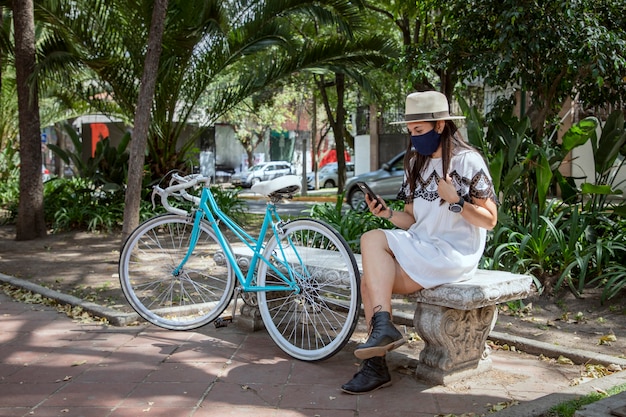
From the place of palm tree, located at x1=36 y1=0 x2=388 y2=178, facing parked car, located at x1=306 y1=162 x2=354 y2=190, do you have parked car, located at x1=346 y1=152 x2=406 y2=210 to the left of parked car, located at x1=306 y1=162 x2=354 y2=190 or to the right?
right

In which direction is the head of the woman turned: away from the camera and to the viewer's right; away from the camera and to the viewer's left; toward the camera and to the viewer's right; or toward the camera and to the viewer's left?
toward the camera and to the viewer's left

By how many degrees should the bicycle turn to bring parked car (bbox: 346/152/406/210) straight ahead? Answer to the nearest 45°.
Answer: approximately 45° to its right

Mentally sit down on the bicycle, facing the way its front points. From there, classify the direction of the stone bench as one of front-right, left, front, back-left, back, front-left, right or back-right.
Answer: back

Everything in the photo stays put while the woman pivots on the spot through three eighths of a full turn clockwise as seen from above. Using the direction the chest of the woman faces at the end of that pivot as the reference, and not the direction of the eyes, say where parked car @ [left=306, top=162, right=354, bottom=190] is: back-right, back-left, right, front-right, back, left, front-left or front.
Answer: front

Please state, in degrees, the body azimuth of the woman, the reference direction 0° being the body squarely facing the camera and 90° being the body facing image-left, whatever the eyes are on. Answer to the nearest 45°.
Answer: approximately 45°

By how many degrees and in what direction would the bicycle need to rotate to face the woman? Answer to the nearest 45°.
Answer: approximately 180°

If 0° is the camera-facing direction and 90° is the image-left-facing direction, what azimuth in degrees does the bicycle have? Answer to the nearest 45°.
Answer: approximately 135°

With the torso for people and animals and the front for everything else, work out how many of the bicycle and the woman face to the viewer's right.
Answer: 0

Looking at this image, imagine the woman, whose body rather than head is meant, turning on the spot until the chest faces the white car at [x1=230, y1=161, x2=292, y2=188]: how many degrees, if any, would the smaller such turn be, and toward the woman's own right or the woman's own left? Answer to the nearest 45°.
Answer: approximately 135° to the woman's own right

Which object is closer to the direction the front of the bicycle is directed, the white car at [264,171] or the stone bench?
the white car

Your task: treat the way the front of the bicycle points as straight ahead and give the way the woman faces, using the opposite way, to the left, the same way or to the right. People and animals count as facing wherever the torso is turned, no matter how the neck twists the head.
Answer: to the left

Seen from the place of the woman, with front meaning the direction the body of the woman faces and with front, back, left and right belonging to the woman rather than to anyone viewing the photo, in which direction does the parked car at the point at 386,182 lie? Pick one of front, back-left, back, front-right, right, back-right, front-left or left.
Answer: back-right
